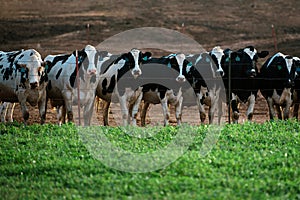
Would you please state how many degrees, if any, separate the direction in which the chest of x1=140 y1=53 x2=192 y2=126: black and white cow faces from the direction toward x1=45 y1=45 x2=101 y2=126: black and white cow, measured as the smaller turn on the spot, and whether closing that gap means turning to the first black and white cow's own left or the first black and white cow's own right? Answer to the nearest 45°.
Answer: approximately 135° to the first black and white cow's own right

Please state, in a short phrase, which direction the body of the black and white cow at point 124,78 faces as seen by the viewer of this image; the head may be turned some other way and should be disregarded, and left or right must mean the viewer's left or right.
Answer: facing the viewer and to the right of the viewer

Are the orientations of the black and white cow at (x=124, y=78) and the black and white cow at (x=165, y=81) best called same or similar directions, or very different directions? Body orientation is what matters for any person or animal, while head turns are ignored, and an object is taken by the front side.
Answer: same or similar directions

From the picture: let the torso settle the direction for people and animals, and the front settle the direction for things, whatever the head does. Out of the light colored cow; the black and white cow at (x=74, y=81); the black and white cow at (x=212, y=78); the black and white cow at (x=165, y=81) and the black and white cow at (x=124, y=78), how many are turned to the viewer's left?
0

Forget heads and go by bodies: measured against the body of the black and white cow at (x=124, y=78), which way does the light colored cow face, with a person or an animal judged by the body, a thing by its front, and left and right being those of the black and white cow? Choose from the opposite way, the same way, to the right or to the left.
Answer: the same way

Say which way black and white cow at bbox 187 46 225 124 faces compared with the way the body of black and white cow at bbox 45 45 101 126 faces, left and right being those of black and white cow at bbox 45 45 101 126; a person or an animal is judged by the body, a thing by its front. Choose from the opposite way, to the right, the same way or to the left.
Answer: the same way

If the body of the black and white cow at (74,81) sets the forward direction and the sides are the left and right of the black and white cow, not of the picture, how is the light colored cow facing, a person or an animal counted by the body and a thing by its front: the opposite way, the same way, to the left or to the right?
the same way

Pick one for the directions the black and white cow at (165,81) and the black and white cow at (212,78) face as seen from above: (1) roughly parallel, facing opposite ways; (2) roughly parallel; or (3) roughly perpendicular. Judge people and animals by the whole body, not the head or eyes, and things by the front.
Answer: roughly parallel

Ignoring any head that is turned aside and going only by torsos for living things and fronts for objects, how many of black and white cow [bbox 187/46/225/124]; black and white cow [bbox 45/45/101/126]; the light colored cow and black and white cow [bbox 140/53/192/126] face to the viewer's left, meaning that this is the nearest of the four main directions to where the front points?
0

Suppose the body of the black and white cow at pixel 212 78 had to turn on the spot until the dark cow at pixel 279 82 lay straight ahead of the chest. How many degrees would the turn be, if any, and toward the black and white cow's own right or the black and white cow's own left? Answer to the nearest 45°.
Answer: approximately 45° to the black and white cow's own left

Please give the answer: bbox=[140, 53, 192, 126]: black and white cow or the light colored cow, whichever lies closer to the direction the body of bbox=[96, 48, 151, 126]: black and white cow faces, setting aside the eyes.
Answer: the black and white cow

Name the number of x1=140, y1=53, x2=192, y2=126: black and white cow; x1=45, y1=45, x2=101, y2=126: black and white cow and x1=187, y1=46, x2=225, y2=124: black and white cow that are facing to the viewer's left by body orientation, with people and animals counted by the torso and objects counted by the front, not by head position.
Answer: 0

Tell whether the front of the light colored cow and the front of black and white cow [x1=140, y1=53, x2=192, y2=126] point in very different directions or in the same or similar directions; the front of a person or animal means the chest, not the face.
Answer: same or similar directions

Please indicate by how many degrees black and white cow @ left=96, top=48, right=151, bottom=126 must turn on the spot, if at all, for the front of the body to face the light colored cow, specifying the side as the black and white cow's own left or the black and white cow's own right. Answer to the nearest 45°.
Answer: approximately 135° to the black and white cow's own right

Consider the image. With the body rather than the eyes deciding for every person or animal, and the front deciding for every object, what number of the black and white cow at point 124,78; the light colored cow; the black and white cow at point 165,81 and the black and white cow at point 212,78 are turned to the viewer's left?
0

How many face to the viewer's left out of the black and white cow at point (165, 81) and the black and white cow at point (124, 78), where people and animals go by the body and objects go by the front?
0

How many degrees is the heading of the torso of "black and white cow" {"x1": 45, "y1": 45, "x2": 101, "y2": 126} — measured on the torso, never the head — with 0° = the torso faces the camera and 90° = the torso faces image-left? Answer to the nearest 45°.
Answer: approximately 315°
